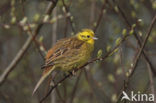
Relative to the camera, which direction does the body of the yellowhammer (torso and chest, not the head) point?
to the viewer's right
